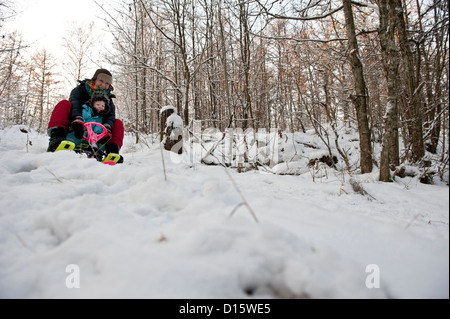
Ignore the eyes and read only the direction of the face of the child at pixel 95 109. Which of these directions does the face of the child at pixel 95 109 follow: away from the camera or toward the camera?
toward the camera

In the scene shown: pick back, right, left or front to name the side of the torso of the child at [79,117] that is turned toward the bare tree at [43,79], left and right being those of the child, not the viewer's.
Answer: back

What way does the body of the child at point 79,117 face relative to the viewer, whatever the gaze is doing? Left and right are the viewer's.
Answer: facing the viewer

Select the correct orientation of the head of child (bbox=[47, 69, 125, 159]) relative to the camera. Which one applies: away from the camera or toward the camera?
toward the camera
